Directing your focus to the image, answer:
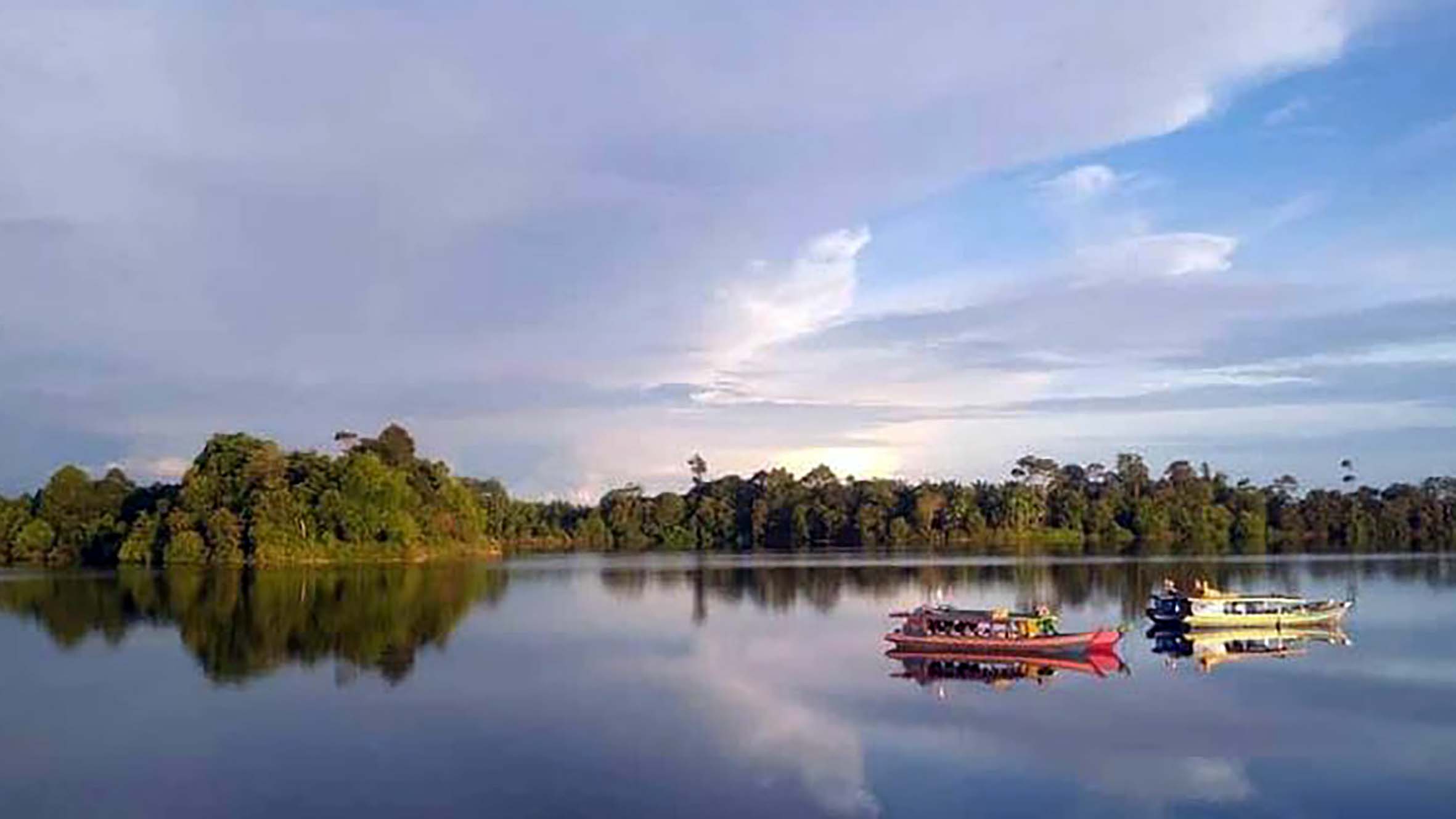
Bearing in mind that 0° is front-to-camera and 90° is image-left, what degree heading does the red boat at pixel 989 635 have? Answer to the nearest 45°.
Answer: approximately 270°
